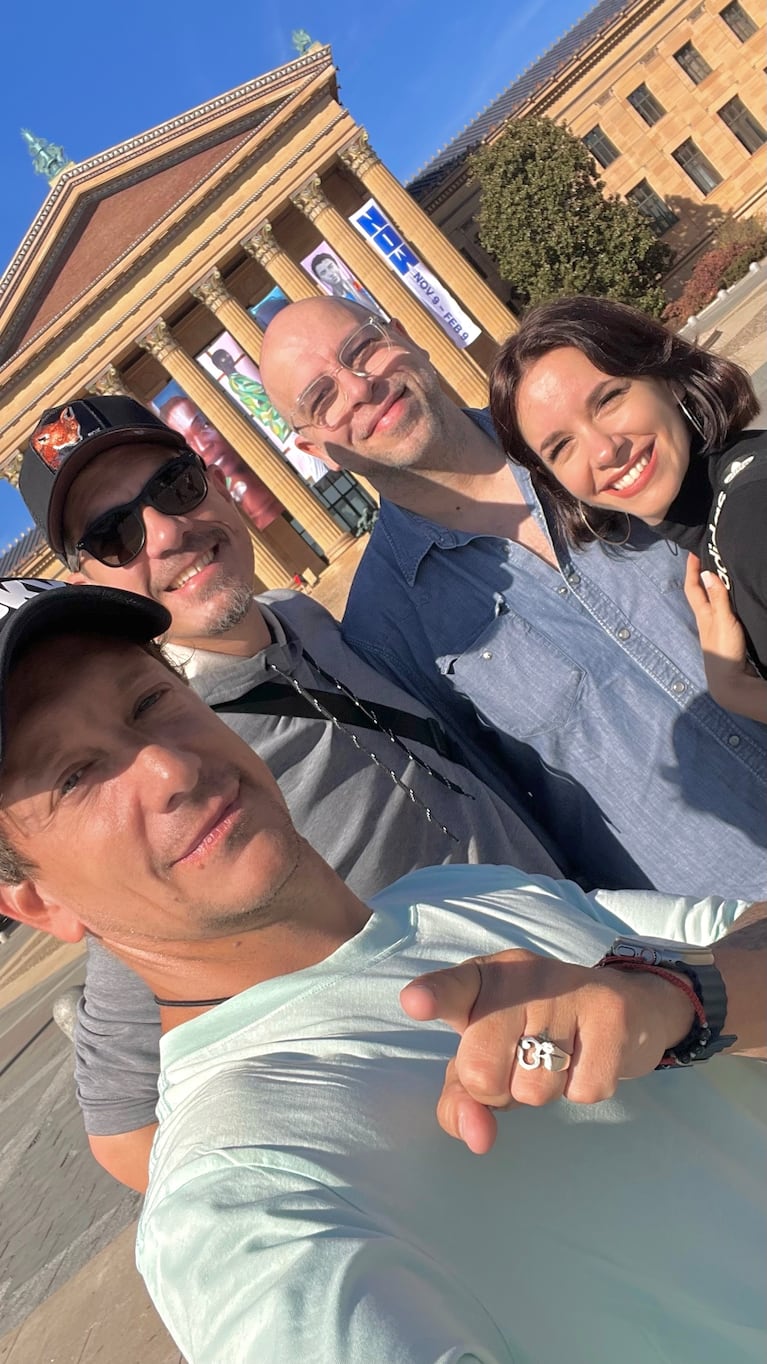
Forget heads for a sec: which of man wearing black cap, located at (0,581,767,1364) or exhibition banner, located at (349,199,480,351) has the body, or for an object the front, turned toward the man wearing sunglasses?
the exhibition banner

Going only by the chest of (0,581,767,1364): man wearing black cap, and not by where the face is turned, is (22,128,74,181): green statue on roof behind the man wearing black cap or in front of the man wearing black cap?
behind

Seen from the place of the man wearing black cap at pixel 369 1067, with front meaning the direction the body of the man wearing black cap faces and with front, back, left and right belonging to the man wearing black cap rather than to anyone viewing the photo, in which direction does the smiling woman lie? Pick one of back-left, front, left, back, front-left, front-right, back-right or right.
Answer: back-left

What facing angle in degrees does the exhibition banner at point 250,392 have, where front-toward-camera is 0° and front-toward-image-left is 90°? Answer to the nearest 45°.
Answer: approximately 0°
